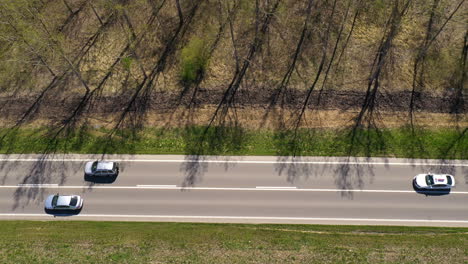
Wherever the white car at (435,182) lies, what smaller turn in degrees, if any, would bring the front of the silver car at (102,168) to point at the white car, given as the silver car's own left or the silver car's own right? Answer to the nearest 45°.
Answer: approximately 180°

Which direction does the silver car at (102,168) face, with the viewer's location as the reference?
facing to the left of the viewer

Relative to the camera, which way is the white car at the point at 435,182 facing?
to the viewer's left
